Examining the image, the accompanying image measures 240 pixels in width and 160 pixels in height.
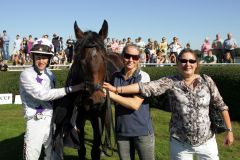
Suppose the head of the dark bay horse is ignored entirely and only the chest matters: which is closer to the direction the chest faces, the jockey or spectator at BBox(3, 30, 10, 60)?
the jockey

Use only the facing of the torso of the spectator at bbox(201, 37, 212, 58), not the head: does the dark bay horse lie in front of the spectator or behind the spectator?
in front

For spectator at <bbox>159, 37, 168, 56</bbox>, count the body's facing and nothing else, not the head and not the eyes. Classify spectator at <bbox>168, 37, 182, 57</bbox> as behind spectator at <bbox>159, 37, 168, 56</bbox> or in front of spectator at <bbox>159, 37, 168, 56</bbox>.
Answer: in front

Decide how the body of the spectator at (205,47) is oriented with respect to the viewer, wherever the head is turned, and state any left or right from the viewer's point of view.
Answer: facing the viewer and to the left of the viewer

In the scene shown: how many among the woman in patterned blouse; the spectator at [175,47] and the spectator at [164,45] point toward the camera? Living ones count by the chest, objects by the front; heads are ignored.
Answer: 3

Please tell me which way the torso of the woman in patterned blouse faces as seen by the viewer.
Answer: toward the camera

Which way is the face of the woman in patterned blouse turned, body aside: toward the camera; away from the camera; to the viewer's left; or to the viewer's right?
toward the camera

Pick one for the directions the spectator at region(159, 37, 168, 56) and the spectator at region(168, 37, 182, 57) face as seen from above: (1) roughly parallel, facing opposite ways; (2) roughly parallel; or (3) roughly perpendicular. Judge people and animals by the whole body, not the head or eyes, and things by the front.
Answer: roughly parallel

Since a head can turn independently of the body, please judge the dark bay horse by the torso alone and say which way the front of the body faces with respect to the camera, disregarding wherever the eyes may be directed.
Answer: toward the camera

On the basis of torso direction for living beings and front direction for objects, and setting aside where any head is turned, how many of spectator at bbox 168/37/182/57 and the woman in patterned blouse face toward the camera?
2

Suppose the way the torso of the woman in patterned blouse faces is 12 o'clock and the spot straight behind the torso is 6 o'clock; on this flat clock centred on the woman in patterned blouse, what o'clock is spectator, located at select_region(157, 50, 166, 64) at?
The spectator is roughly at 6 o'clock from the woman in patterned blouse.

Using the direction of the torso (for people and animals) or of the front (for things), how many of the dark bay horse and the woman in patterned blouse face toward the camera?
2

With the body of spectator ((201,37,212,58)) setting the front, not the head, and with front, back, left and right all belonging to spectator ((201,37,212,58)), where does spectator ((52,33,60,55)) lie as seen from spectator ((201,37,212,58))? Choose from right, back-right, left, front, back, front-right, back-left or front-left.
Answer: front-right

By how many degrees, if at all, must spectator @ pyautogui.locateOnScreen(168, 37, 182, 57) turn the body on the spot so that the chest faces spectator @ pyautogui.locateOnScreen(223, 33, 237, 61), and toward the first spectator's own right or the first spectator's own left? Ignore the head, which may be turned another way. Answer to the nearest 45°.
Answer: approximately 90° to the first spectator's own left

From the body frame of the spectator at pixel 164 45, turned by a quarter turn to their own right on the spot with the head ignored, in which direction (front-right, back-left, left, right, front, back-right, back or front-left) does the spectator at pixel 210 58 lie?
back-left

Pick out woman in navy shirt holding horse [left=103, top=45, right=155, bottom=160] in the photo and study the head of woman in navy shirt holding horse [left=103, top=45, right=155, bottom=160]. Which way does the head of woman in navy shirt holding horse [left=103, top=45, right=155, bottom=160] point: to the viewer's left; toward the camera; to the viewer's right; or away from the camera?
toward the camera
